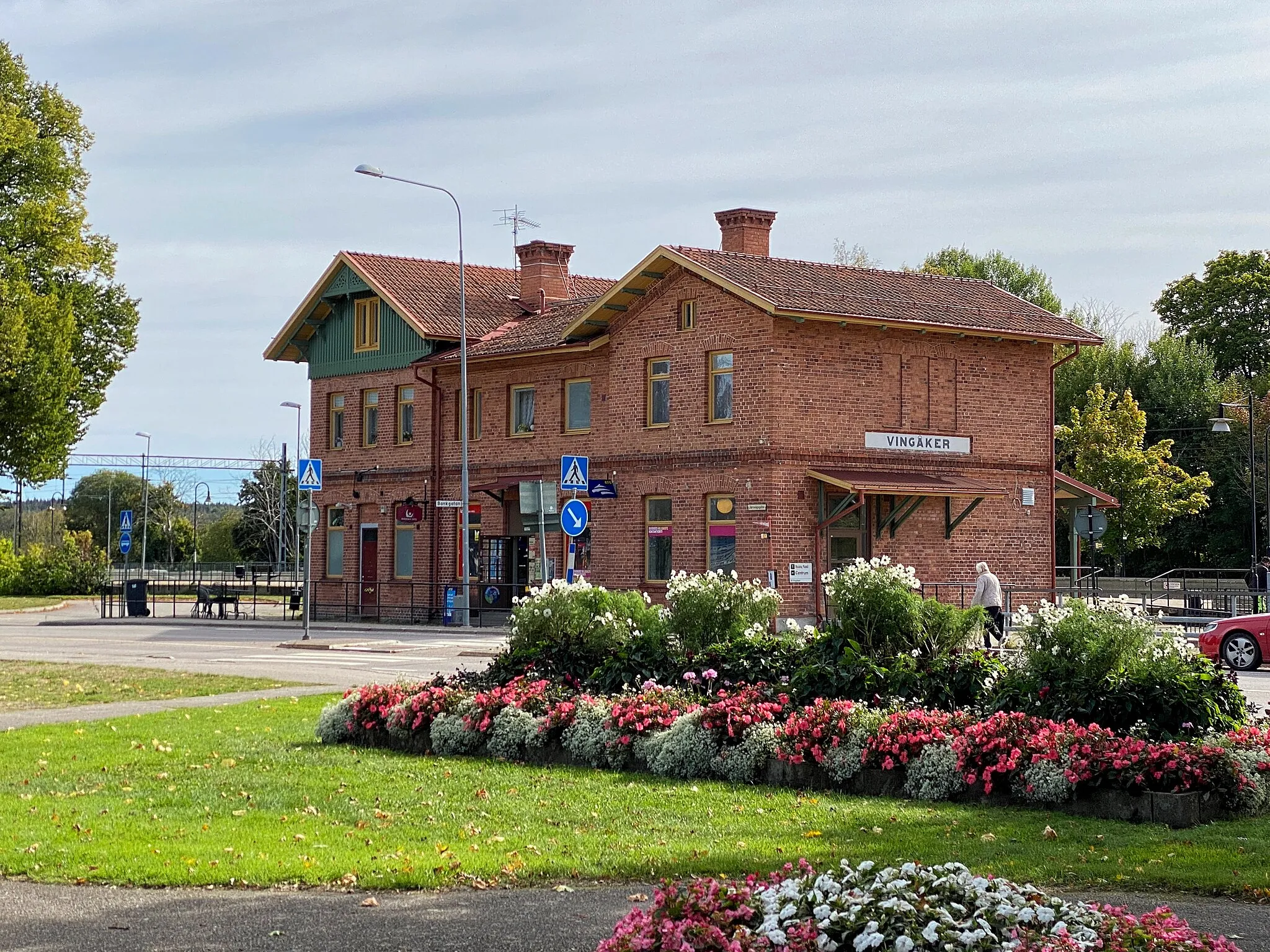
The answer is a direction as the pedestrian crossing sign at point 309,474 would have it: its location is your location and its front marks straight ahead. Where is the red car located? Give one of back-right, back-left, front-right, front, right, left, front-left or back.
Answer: front-left

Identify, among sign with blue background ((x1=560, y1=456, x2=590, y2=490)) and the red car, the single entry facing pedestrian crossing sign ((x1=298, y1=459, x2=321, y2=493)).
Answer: the red car

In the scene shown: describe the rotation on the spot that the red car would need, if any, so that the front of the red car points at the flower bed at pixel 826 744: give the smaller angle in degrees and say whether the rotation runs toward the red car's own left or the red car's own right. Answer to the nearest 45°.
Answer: approximately 90° to the red car's own left

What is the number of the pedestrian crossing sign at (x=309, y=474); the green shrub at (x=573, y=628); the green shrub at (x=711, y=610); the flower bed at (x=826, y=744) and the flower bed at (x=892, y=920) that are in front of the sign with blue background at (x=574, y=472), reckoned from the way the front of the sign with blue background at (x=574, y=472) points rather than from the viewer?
4

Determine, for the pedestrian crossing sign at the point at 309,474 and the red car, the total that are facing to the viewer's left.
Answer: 1

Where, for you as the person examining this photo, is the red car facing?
facing to the left of the viewer

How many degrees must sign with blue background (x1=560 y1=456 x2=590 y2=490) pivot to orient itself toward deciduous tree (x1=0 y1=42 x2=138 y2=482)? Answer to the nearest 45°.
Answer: approximately 135° to its right

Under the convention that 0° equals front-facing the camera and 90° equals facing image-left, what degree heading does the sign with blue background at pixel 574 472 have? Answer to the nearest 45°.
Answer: approximately 0°

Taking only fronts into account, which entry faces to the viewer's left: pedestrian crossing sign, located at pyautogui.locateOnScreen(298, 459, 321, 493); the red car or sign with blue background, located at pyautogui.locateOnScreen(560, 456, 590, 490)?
the red car
